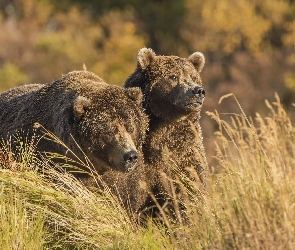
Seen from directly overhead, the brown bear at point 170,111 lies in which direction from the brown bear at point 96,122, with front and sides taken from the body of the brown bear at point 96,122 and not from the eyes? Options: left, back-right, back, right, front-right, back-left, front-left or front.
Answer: left

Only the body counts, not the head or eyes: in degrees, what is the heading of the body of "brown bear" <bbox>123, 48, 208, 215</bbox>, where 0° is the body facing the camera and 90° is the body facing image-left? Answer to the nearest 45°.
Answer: approximately 315°

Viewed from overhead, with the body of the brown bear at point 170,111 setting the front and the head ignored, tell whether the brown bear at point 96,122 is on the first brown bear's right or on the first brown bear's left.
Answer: on the first brown bear's right

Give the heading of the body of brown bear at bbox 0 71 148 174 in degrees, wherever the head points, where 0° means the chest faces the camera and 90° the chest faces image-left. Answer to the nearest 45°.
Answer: approximately 315°

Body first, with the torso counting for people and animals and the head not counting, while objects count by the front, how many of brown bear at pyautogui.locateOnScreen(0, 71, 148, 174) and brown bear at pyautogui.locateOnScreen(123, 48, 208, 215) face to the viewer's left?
0
